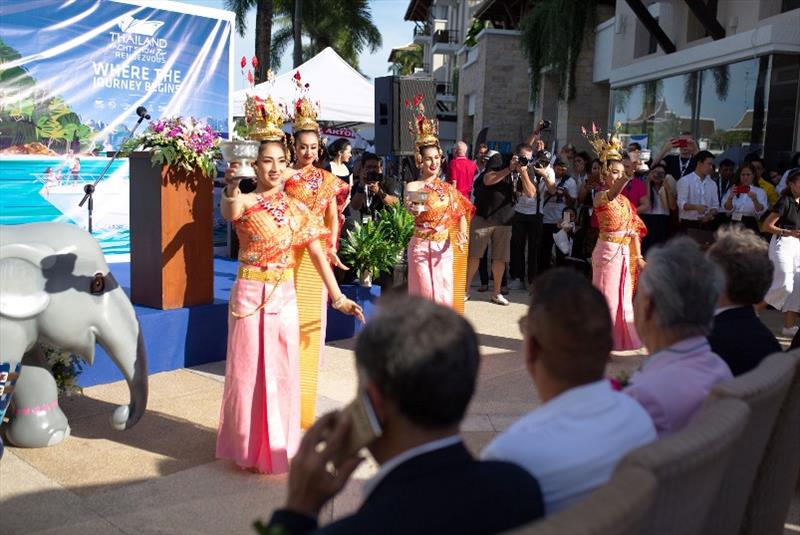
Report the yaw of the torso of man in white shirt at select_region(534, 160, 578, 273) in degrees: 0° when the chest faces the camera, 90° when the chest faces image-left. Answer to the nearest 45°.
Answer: approximately 45°

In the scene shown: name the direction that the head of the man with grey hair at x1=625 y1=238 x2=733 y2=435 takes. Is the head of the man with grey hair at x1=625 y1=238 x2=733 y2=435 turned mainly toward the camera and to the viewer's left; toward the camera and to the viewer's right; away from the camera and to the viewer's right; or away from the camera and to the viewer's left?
away from the camera and to the viewer's left

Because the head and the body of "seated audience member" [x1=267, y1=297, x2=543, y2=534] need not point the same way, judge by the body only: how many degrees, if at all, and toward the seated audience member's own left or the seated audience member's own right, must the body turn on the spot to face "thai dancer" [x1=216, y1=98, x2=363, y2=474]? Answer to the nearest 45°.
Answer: approximately 45° to the seated audience member's own right

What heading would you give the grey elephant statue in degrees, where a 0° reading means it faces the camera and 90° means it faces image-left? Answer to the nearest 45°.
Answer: approximately 270°

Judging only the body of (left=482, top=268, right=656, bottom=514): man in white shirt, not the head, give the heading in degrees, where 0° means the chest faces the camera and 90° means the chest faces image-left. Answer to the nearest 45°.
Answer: approximately 135°

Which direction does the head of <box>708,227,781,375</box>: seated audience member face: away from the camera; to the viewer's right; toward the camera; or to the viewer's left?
away from the camera

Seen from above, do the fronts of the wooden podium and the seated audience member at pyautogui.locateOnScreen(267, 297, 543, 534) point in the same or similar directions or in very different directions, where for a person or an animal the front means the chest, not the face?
very different directions
